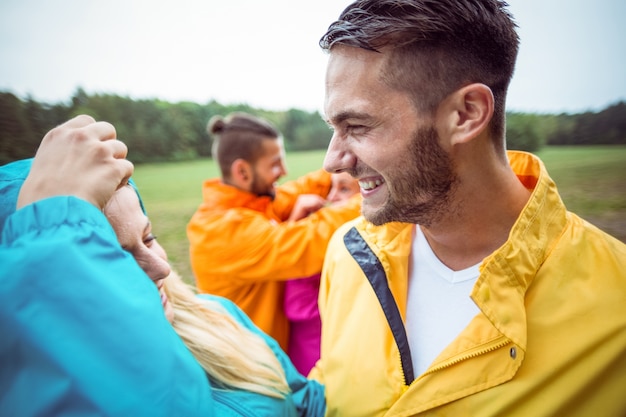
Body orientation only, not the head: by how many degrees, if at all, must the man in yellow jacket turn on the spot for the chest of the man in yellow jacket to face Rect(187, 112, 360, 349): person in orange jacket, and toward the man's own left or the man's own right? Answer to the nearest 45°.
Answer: approximately 90° to the man's own right

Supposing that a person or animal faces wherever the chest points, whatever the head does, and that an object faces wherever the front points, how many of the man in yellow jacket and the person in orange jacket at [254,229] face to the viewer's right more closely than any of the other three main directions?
1

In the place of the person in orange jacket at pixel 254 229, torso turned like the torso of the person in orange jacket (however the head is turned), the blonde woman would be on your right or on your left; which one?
on your right

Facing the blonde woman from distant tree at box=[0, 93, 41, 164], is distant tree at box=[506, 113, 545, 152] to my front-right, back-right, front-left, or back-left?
front-left

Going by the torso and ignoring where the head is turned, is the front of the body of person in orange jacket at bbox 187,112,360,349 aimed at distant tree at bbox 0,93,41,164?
no

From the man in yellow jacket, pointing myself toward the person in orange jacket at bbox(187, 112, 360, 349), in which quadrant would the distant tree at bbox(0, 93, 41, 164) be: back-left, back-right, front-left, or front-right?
front-left

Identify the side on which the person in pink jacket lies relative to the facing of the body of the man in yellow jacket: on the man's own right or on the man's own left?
on the man's own right

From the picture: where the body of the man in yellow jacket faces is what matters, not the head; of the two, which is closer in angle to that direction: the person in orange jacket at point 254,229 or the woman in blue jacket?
the woman in blue jacket

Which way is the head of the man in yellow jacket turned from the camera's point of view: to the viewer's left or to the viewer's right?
to the viewer's left

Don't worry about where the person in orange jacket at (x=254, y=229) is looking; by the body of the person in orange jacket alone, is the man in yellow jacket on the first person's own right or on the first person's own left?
on the first person's own right

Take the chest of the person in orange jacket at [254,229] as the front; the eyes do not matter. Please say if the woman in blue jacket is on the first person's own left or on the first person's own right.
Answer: on the first person's own right

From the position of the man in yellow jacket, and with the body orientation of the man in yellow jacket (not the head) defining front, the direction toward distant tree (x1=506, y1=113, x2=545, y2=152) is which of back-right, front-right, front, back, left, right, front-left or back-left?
back-right

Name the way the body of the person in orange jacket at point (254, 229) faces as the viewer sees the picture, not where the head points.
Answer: to the viewer's right

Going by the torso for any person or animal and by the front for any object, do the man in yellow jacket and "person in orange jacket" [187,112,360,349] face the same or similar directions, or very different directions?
very different directions

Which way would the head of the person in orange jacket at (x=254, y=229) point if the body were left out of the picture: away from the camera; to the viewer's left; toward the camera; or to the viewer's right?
to the viewer's right

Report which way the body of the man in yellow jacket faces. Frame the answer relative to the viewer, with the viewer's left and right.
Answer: facing the viewer and to the left of the viewer
